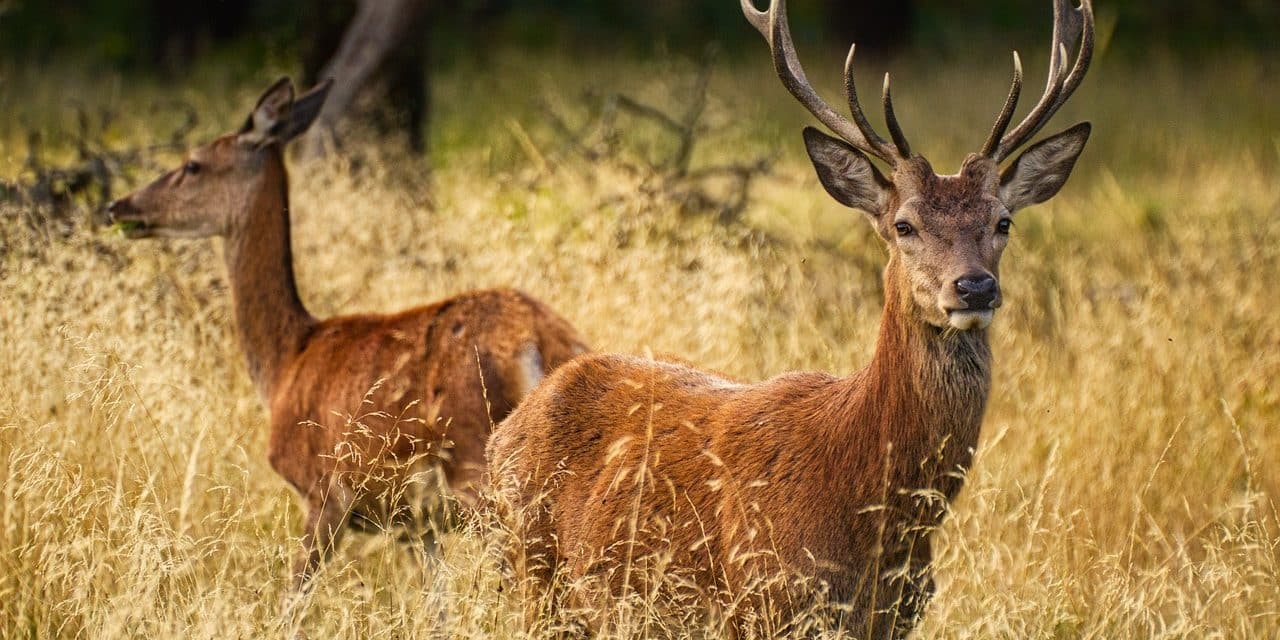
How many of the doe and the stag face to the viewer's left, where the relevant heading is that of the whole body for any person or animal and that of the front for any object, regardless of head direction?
1

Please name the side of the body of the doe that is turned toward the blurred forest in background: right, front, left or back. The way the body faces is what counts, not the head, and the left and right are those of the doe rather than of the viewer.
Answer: right

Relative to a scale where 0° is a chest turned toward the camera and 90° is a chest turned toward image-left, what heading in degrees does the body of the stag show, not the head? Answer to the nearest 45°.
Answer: approximately 315°

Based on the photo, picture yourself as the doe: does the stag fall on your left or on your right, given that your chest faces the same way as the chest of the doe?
on your left

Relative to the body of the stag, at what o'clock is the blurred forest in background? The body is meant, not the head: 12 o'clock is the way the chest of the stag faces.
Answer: The blurred forest in background is roughly at 7 o'clock from the stag.

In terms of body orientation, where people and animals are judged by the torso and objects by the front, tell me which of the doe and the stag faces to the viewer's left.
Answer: the doe

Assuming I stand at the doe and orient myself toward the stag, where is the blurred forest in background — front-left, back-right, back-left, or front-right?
back-left

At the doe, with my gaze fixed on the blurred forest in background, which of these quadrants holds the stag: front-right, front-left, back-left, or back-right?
back-right

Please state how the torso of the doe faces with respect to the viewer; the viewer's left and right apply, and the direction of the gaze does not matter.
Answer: facing to the left of the viewer
